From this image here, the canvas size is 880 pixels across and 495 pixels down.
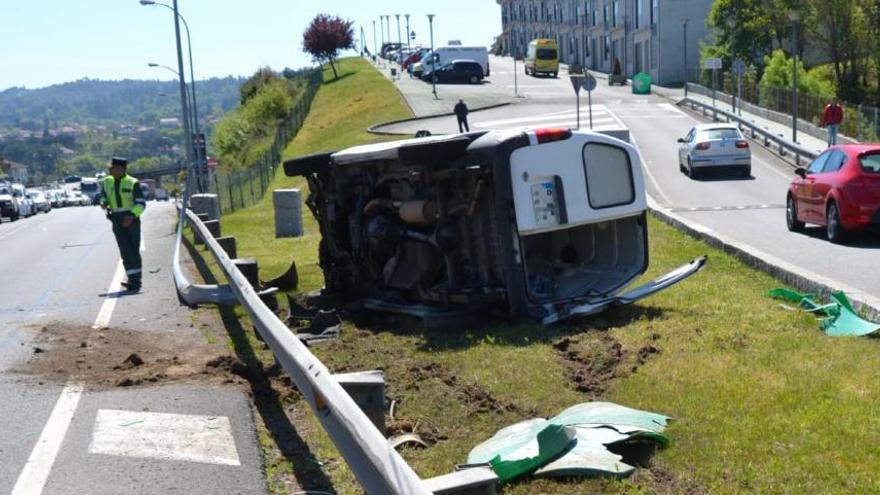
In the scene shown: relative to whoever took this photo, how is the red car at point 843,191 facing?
facing away from the viewer and to the left of the viewer

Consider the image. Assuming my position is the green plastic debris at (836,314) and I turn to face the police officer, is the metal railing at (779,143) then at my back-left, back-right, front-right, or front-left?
front-right

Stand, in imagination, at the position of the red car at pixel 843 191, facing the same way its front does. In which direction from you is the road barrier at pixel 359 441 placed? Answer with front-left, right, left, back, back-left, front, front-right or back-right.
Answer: back-left

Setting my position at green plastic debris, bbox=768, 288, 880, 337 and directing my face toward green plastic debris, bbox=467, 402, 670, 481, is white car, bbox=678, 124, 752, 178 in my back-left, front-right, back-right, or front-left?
back-right

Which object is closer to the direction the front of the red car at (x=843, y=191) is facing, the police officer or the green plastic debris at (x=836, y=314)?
the police officer

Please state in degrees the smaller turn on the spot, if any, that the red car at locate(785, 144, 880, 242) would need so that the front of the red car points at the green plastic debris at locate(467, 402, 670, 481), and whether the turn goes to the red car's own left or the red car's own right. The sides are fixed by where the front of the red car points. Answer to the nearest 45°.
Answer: approximately 135° to the red car's own left

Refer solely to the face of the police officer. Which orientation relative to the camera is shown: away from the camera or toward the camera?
toward the camera

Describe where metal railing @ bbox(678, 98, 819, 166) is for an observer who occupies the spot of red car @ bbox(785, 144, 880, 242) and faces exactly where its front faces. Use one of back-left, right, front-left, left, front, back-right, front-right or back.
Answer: front-right

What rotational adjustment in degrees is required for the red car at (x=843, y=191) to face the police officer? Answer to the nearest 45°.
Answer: approximately 90° to its left

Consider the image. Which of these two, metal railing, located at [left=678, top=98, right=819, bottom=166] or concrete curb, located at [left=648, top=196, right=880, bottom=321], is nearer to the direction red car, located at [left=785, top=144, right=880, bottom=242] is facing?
the metal railing

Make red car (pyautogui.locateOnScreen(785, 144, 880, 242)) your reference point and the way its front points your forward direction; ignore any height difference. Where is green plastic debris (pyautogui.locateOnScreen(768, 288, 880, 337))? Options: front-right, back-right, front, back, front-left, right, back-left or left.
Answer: back-left

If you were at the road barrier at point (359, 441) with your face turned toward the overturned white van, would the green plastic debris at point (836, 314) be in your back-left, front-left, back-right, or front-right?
front-right
